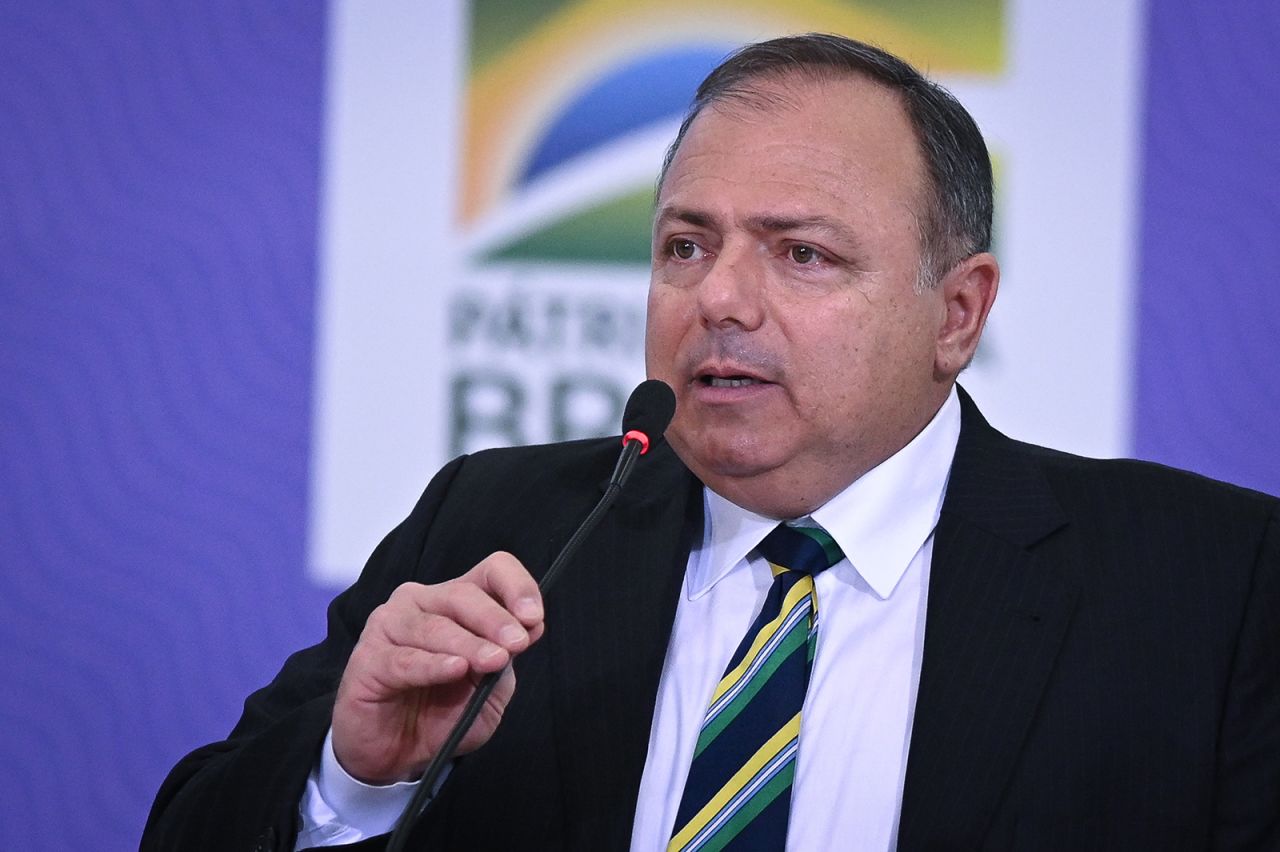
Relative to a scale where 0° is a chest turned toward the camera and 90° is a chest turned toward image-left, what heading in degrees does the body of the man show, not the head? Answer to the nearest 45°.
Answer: approximately 45°
